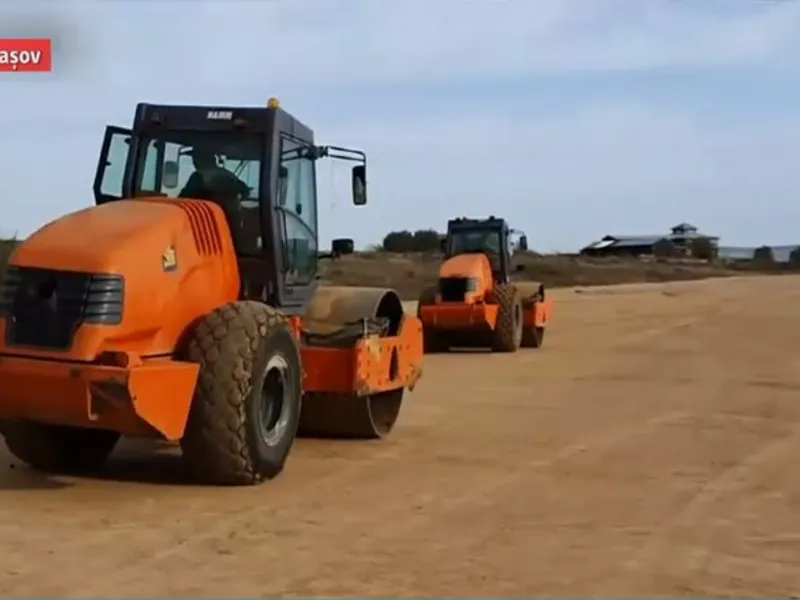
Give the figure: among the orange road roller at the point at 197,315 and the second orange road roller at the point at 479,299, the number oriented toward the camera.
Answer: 0

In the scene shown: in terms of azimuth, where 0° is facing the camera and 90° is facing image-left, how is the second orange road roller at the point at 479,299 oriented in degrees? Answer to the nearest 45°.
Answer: approximately 225°

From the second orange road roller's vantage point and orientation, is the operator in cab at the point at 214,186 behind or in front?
behind

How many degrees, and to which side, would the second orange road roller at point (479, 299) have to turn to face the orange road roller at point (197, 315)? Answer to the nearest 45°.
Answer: approximately 135° to its right

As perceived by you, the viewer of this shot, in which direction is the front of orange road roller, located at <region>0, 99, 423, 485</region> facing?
facing away from the viewer and to the right of the viewer
